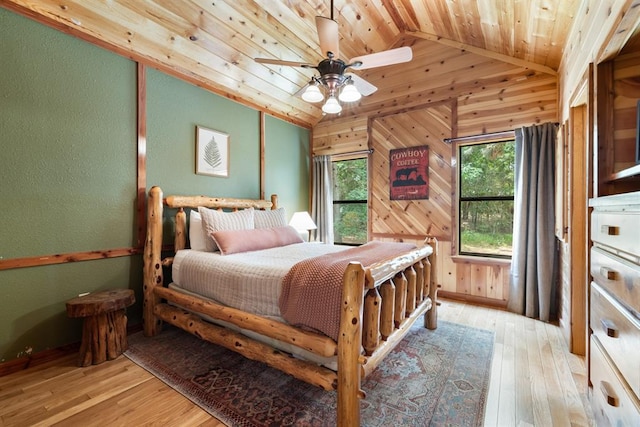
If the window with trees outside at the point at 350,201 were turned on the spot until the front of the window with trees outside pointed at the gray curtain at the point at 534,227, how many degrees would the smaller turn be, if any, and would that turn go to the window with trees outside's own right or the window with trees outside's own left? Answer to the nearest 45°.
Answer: approximately 90° to the window with trees outside's own left

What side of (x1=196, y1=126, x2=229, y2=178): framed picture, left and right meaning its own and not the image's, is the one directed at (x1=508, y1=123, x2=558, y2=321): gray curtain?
front

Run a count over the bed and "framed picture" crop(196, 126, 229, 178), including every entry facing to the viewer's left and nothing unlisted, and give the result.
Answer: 0

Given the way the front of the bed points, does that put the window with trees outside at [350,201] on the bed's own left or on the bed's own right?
on the bed's own left

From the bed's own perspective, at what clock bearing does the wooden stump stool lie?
The wooden stump stool is roughly at 5 o'clock from the bed.

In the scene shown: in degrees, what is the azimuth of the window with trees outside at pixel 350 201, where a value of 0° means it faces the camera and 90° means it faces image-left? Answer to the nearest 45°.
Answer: approximately 45°

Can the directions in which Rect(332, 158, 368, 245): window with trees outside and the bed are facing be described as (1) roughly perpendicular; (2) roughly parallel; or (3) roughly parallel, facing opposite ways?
roughly perpendicular

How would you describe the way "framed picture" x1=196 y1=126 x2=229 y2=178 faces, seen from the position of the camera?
facing the viewer and to the right of the viewer
